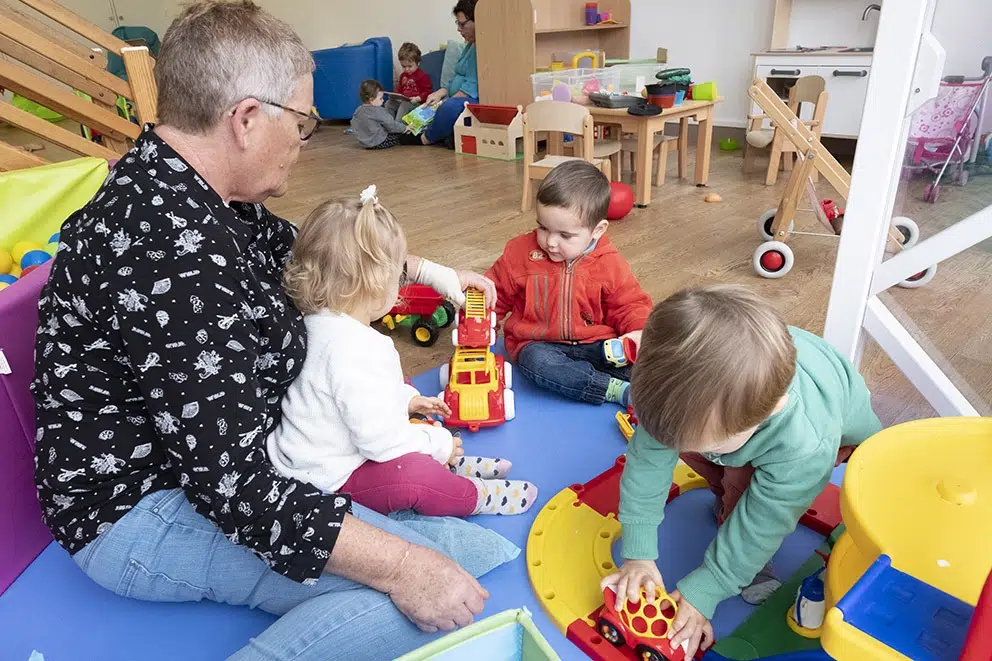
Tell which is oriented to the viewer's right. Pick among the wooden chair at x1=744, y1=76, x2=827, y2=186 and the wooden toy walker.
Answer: the wooden toy walker

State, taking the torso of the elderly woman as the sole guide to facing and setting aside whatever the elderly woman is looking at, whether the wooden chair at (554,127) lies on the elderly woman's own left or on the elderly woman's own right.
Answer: on the elderly woman's own left

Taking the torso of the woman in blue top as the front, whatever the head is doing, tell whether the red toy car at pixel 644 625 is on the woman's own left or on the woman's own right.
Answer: on the woman's own left

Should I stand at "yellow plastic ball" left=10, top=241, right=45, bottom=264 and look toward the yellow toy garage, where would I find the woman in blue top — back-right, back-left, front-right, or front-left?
back-left

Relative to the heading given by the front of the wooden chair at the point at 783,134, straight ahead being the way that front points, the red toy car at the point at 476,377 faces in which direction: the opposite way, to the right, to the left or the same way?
to the left

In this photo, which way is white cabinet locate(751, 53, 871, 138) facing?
toward the camera

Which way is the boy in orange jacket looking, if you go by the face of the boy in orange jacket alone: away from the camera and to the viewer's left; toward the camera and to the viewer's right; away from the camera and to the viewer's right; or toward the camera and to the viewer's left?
toward the camera and to the viewer's left

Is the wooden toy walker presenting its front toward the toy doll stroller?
no

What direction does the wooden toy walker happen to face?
to the viewer's right

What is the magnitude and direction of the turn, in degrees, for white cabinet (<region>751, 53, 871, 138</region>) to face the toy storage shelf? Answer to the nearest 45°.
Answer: approximately 90° to its right

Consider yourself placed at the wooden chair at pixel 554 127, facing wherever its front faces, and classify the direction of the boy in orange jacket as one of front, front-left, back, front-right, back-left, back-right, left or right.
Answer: back-right

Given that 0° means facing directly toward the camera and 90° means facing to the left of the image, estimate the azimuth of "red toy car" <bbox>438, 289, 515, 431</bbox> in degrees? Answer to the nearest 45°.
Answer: approximately 0°

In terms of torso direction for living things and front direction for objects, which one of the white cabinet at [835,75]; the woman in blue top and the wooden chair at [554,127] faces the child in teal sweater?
the white cabinet

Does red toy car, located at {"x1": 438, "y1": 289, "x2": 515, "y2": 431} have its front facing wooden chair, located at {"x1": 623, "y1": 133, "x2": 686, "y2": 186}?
no

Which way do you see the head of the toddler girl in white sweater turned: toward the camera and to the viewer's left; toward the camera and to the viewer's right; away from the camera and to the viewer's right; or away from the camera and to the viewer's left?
away from the camera and to the viewer's right

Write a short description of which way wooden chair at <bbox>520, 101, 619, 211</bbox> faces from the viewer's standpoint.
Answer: facing away from the viewer and to the right of the viewer

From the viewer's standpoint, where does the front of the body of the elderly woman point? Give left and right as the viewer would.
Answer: facing to the right of the viewer

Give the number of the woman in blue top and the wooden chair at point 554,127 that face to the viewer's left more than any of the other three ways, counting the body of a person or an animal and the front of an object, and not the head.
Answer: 1

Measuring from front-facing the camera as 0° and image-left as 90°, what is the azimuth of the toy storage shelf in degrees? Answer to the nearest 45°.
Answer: approximately 315°

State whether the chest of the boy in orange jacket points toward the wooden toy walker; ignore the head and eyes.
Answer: no

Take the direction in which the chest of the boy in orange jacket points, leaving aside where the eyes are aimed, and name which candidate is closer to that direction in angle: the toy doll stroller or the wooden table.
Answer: the toy doll stroller
